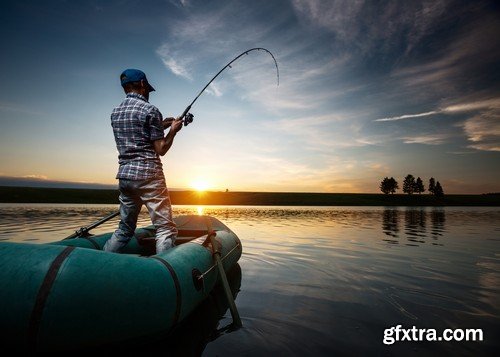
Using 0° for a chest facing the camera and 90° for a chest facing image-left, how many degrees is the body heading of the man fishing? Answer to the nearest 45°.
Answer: approximately 225°

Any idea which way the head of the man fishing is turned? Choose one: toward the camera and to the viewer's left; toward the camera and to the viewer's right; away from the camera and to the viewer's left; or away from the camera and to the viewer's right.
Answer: away from the camera and to the viewer's right
